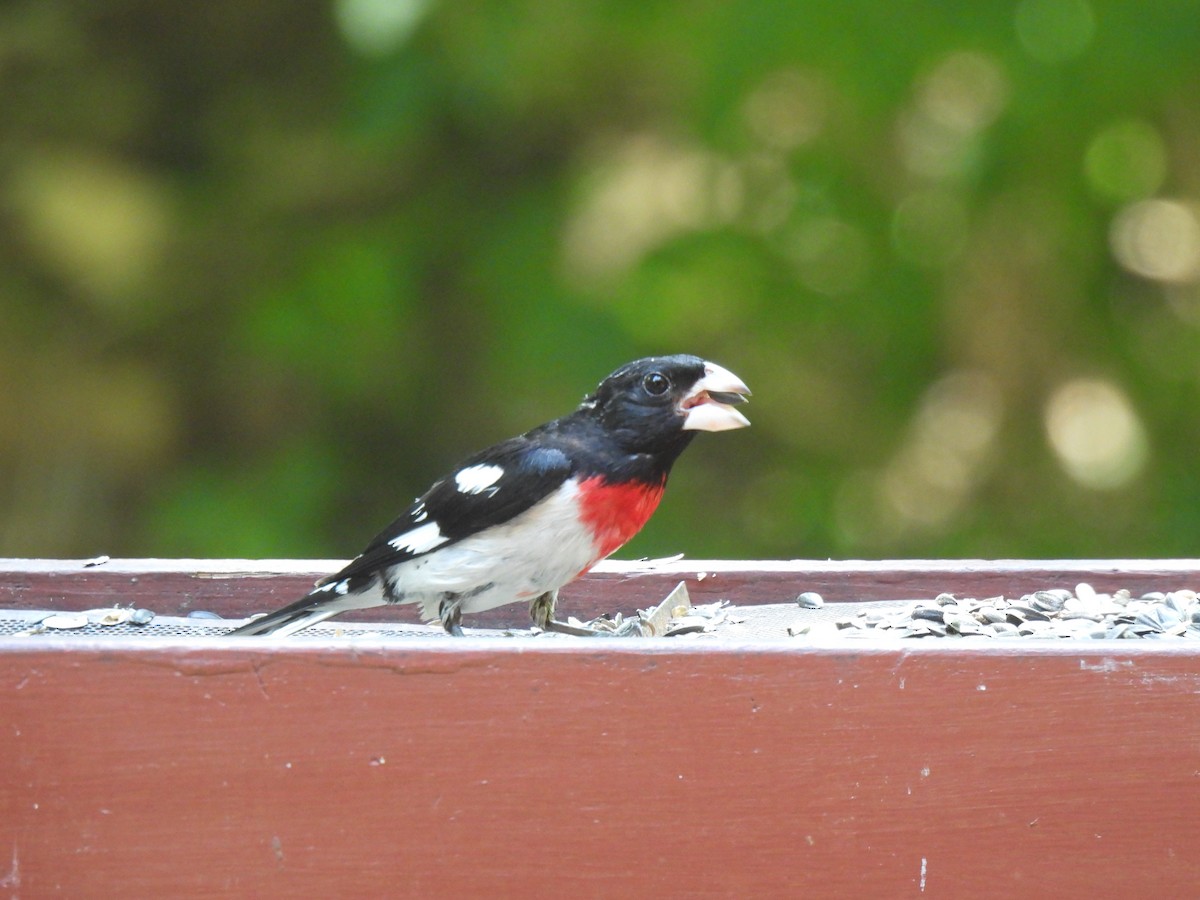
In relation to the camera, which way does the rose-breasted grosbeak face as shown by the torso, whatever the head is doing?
to the viewer's right
